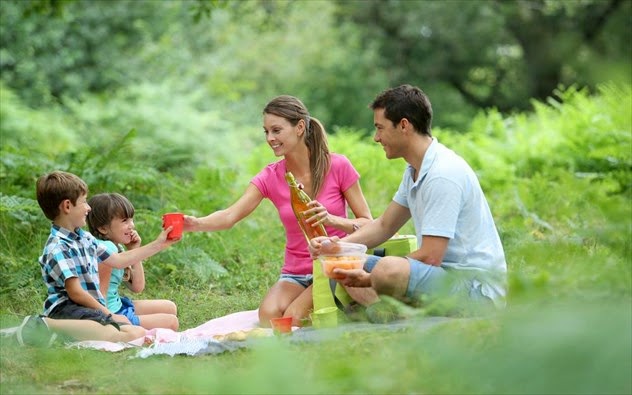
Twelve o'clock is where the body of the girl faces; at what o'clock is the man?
The man is roughly at 1 o'clock from the girl.

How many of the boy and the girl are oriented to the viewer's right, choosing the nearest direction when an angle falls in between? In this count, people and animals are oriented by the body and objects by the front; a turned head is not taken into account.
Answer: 2

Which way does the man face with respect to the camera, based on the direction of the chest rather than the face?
to the viewer's left

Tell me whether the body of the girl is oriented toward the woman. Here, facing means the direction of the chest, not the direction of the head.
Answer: yes

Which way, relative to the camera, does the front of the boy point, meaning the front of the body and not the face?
to the viewer's right

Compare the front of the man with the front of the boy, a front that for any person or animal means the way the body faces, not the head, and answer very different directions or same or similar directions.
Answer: very different directions

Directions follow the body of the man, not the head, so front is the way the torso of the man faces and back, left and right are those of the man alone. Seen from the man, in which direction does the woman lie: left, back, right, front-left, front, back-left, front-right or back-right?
front-right

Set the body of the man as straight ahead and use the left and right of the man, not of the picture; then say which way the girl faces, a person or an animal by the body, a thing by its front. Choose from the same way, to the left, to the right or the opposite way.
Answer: the opposite way

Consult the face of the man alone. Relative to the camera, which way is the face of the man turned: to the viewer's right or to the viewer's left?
to the viewer's left

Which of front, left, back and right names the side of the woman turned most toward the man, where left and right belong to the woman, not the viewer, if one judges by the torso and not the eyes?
left

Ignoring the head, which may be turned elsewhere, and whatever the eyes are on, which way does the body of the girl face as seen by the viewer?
to the viewer's right
